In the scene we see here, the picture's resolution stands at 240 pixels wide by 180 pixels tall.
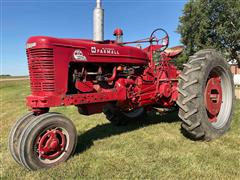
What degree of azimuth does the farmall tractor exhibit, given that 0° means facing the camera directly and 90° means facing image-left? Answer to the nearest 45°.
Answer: approximately 45°

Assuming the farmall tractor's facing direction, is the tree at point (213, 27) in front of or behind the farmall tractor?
behind
